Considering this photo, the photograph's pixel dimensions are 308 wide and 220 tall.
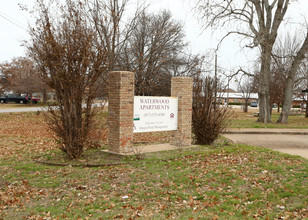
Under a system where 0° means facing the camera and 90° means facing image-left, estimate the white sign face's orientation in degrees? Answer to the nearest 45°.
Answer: approximately 315°

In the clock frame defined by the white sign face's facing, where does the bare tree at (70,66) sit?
The bare tree is roughly at 3 o'clock from the white sign face.

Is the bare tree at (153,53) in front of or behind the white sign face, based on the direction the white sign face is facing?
behind

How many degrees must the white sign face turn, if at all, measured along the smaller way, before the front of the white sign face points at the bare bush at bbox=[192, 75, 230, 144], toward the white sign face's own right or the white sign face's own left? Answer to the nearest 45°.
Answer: approximately 90° to the white sign face's own left
